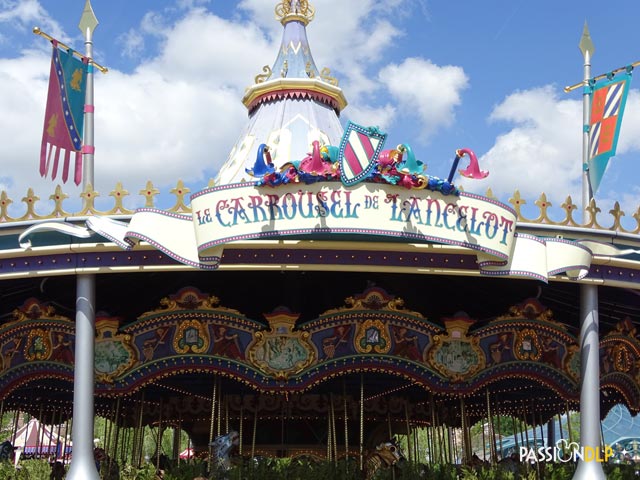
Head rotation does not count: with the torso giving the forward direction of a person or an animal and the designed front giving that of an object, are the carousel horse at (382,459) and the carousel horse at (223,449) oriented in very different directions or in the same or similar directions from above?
same or similar directions

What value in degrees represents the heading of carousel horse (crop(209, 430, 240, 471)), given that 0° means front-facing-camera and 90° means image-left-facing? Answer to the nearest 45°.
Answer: approximately 270°

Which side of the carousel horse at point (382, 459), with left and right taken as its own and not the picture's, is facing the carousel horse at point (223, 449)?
back

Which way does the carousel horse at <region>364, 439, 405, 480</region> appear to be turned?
to the viewer's right

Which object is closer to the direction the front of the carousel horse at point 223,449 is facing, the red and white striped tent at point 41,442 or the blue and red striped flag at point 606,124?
the blue and red striped flag

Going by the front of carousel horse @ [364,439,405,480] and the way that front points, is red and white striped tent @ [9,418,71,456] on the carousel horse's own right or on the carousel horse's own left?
on the carousel horse's own left

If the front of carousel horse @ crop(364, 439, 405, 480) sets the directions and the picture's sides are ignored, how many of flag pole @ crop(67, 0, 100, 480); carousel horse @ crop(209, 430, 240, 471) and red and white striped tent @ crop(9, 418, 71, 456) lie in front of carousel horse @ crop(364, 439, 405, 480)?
0

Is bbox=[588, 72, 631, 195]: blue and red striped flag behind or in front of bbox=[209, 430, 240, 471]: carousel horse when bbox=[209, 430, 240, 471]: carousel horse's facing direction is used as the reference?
in front

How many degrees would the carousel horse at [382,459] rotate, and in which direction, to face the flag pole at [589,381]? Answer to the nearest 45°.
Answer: approximately 45° to its right

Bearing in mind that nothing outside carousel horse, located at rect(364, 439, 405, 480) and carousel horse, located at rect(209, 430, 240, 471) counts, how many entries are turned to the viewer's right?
2
